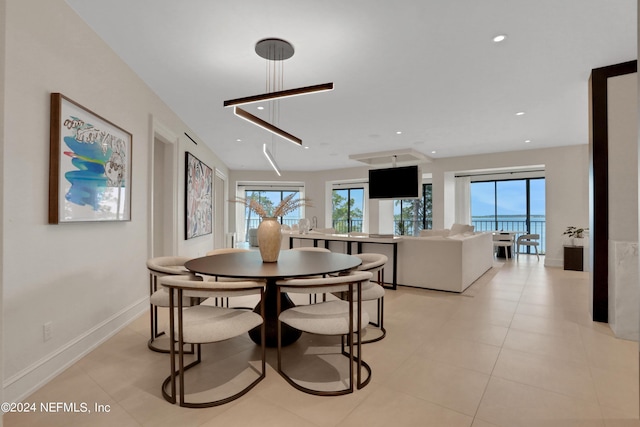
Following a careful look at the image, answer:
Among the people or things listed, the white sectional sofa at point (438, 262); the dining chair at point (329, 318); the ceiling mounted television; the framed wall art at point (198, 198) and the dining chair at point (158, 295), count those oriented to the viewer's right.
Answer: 2

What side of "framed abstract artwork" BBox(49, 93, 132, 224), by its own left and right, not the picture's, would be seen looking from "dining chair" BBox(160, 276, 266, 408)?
front

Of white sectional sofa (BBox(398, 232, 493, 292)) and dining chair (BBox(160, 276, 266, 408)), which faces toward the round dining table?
the dining chair

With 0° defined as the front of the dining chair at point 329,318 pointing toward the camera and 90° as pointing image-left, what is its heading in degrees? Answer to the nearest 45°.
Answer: approximately 135°

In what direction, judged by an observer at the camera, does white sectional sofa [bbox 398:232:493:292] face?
facing away from the viewer and to the left of the viewer

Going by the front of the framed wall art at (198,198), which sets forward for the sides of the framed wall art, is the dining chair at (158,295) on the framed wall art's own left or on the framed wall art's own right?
on the framed wall art's own right

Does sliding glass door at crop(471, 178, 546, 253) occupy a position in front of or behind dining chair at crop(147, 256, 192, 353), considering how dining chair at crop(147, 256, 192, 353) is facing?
in front

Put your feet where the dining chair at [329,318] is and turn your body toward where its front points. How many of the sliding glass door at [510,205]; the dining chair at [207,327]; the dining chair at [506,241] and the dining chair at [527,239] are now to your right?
3

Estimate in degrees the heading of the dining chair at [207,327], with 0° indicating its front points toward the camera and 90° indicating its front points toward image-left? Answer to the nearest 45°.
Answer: approximately 225°

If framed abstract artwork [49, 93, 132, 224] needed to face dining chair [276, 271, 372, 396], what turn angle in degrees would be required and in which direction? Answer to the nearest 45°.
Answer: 0° — it already faces it

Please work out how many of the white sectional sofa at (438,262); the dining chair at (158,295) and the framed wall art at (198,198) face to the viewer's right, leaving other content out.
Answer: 2

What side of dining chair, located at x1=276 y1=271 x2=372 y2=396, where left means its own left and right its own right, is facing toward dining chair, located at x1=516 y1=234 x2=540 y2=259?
right

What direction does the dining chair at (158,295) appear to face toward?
to the viewer's right

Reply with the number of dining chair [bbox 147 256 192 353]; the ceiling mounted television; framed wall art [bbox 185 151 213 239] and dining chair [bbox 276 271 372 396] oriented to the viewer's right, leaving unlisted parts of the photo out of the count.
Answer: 2

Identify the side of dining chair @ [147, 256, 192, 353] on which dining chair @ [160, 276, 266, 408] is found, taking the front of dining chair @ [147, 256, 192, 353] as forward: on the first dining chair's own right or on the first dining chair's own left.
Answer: on the first dining chair's own right

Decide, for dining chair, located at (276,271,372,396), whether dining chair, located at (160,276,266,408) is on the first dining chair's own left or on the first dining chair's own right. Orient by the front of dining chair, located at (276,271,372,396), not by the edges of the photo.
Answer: on the first dining chair's own left

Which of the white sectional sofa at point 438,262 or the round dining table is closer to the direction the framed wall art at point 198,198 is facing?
the white sectional sofa

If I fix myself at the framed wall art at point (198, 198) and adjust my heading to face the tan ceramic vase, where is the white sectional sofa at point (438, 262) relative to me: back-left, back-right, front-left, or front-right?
front-left

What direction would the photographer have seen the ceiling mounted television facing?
facing the viewer and to the left of the viewer

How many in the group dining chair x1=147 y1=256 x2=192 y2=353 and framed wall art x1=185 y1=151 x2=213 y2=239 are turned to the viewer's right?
2
